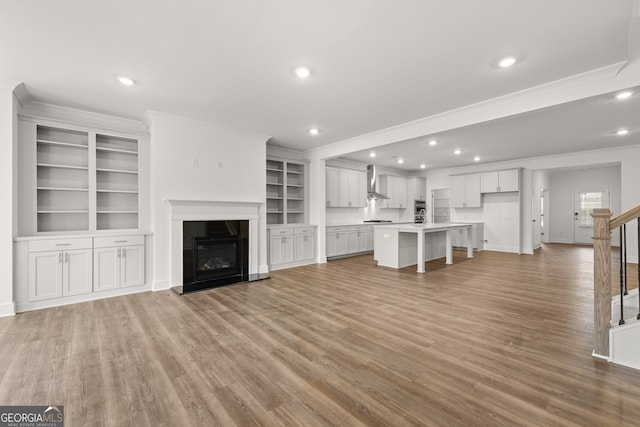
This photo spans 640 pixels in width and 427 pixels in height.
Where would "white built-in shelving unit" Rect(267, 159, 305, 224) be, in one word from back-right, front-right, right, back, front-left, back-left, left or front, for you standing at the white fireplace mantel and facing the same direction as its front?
left

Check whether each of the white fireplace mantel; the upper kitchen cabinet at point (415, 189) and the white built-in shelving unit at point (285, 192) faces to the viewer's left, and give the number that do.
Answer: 0

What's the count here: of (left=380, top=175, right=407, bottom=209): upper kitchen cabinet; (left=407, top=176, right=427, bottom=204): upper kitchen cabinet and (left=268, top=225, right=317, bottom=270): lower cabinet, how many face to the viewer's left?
0

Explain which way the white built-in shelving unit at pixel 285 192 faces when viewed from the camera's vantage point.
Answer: facing the viewer and to the right of the viewer

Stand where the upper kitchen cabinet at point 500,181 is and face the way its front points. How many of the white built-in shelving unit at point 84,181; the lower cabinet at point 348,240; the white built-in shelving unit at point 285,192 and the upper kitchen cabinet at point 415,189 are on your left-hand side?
0

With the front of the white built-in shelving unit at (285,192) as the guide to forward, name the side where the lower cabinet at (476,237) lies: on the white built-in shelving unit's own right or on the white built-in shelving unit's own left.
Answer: on the white built-in shelving unit's own left

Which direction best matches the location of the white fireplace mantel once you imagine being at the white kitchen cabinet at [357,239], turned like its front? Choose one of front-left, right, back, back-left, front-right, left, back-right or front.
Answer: right

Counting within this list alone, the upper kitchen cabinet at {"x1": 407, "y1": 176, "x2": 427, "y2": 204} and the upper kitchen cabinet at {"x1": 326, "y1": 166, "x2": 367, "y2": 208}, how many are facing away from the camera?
0

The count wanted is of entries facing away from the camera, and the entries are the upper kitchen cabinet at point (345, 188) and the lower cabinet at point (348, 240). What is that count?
0

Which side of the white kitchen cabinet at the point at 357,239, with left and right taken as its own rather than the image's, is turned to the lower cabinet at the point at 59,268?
right

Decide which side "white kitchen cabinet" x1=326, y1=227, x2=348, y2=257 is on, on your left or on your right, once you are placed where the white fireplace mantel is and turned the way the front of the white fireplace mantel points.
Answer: on your left

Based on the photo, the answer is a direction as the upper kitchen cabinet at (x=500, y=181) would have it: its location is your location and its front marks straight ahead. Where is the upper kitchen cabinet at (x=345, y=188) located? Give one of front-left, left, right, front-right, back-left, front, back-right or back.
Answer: front-right

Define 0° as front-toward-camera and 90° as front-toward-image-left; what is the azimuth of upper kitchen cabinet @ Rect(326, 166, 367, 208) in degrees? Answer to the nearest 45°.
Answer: approximately 315°

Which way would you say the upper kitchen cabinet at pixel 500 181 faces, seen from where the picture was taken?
facing the viewer

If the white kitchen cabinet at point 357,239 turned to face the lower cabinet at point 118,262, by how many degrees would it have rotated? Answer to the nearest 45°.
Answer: approximately 90° to its right

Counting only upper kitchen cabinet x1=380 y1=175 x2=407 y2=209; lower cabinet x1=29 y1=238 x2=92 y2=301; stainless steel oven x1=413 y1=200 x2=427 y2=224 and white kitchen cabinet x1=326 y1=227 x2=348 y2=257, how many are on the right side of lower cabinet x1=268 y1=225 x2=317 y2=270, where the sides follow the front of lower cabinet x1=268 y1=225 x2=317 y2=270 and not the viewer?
1

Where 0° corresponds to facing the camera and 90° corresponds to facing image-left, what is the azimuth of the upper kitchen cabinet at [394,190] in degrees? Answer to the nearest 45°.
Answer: approximately 315°

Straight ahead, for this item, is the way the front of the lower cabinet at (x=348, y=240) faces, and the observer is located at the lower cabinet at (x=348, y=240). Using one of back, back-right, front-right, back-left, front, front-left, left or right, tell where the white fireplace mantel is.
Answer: right

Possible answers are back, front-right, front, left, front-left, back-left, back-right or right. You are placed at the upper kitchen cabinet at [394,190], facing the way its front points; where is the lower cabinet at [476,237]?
front-left

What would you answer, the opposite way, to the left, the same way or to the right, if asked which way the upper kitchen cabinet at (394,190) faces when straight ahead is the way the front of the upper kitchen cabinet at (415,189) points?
the same way
